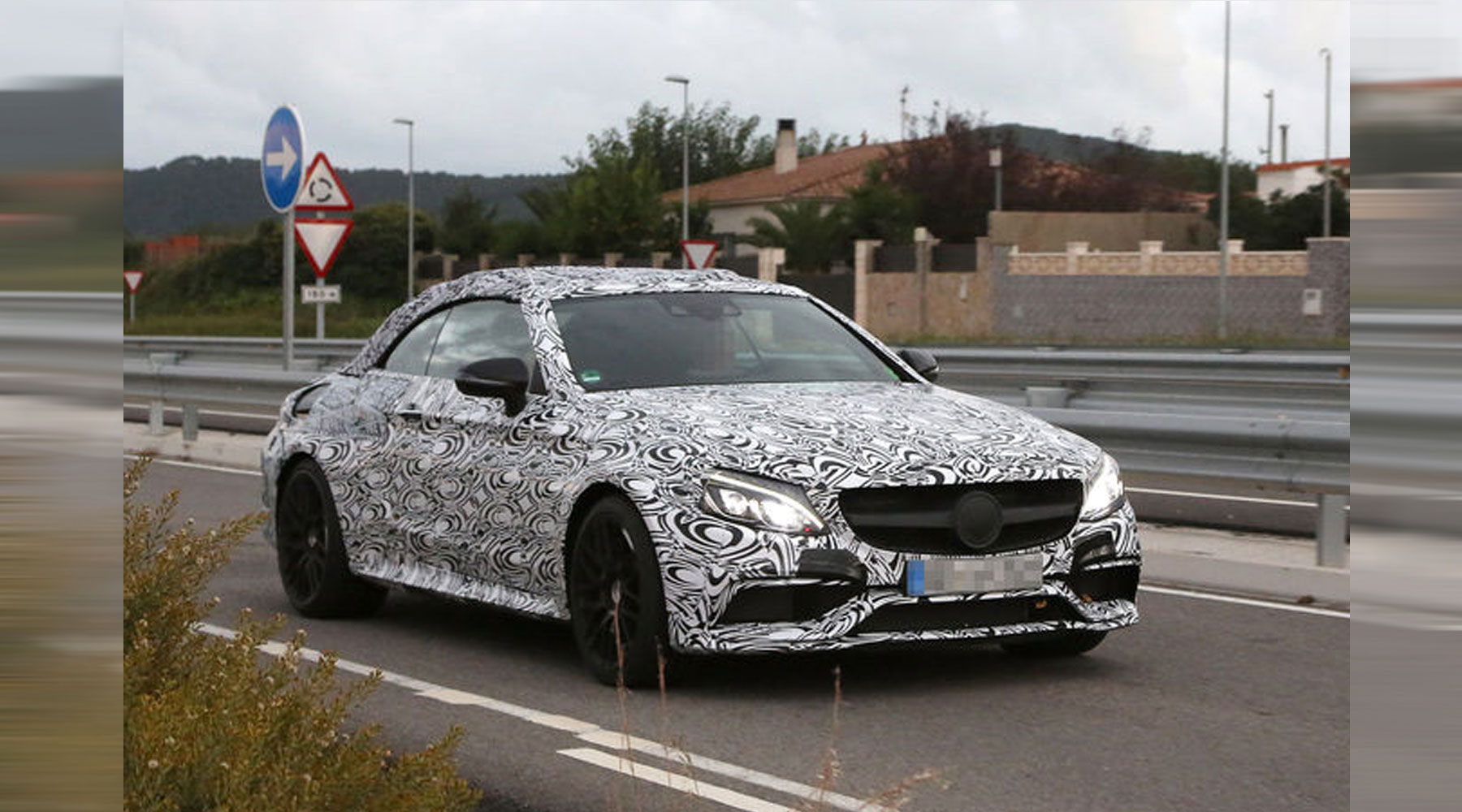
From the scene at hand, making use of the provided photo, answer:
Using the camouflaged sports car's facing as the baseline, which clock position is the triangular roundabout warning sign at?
The triangular roundabout warning sign is roughly at 7 o'clock from the camouflaged sports car.

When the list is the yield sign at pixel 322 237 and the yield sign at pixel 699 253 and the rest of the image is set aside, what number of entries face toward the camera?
2

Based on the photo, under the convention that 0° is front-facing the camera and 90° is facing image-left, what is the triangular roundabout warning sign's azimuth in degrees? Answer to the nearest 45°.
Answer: approximately 0°

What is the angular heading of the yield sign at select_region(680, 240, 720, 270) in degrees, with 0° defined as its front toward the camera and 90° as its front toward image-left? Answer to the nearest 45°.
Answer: approximately 0°

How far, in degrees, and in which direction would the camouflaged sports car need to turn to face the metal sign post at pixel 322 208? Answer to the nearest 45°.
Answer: approximately 135° to its left

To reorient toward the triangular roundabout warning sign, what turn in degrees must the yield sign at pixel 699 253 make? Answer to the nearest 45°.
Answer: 0° — it already faces it
